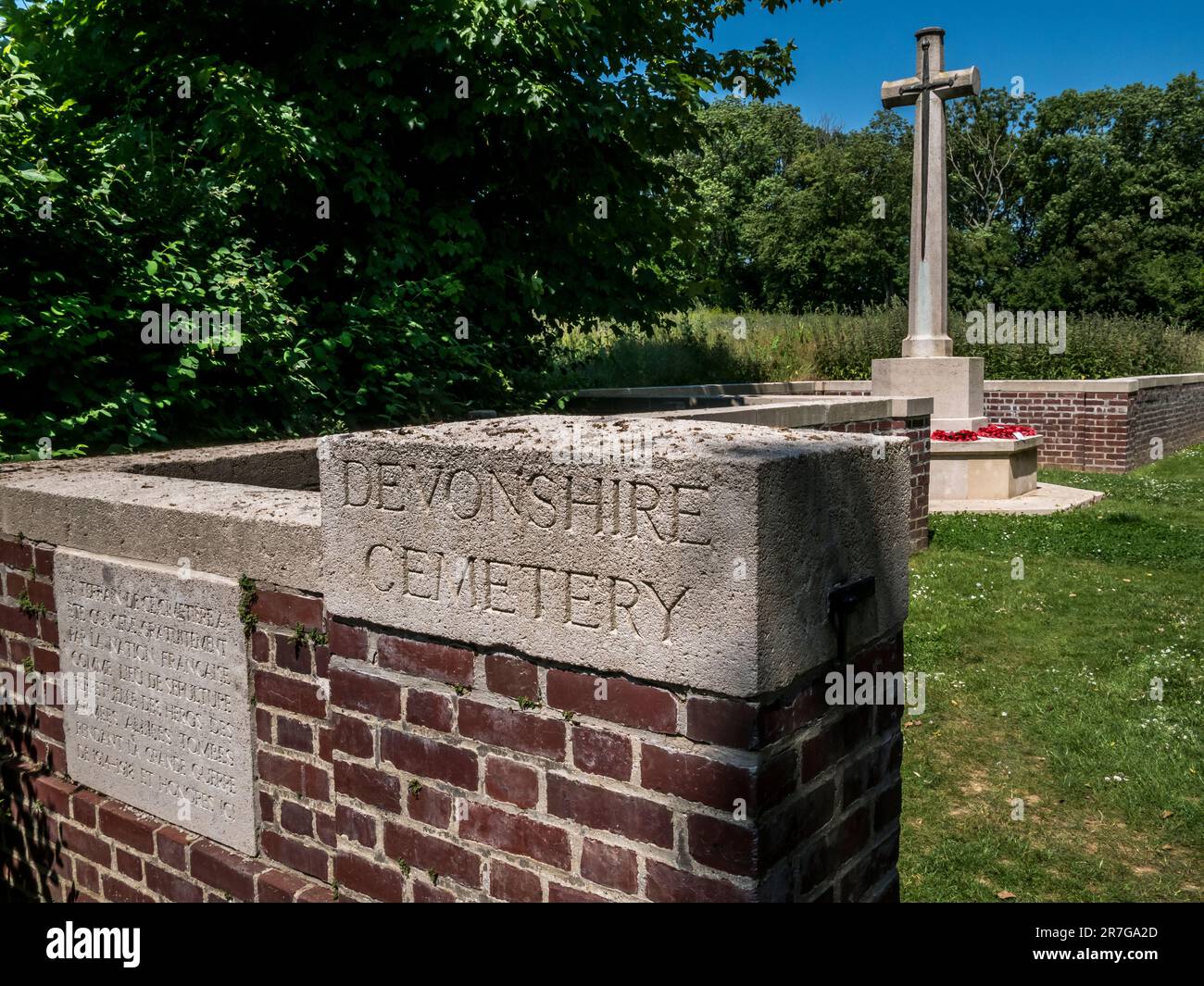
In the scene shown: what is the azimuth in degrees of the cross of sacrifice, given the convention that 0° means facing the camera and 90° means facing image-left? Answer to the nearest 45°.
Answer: approximately 45°

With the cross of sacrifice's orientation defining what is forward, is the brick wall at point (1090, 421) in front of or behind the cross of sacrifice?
behind

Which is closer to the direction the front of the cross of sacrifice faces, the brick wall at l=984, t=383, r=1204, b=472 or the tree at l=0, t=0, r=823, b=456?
the tree

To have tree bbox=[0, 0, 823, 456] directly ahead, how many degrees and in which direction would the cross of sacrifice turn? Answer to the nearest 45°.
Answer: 0° — it already faces it
